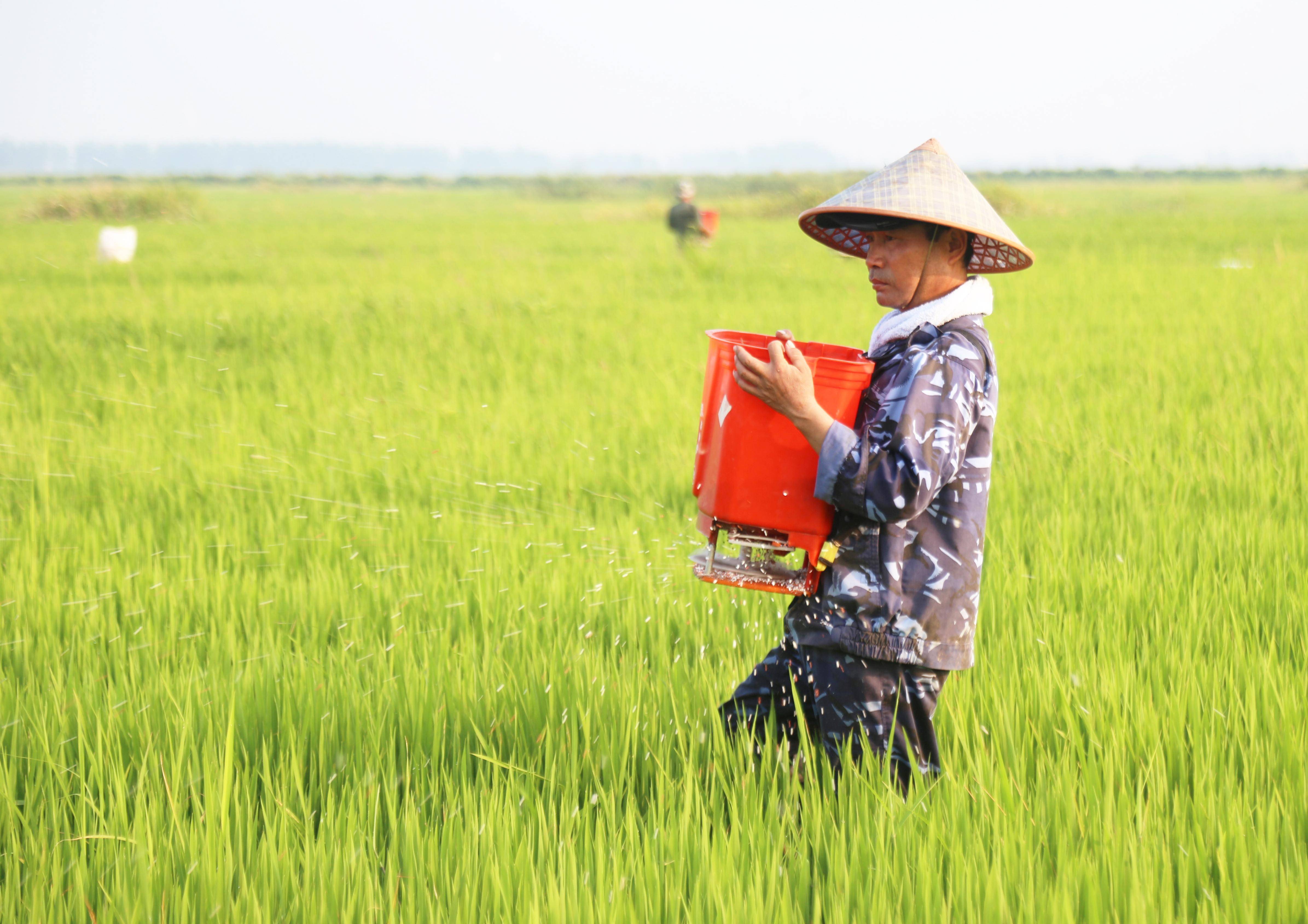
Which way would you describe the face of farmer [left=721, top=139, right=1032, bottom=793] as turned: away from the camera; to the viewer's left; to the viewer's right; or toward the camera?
to the viewer's left

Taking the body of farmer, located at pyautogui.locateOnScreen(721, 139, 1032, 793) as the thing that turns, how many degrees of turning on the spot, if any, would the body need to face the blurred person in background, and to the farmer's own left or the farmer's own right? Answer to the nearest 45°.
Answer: approximately 90° to the farmer's own right

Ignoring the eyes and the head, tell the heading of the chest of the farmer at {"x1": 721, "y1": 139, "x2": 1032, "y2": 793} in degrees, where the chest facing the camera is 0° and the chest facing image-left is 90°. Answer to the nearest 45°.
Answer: approximately 90°

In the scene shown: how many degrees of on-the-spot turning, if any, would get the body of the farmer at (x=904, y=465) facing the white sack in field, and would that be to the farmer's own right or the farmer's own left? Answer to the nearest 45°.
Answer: approximately 45° to the farmer's own right
